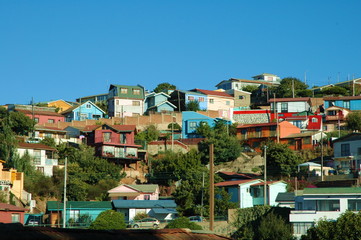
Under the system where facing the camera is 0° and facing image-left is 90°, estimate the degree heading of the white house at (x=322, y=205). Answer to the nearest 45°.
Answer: approximately 0°

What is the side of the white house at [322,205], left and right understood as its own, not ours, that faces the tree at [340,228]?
front

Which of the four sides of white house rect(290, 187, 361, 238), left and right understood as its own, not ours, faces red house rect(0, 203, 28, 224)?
right

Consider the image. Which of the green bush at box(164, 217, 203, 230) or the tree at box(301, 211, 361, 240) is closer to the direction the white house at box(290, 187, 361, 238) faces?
the tree

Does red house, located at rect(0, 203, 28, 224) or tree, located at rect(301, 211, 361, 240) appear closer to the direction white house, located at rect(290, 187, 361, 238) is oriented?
the tree

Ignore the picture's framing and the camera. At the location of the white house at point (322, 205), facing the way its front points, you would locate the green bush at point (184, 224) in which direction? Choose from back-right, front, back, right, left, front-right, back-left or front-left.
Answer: right
